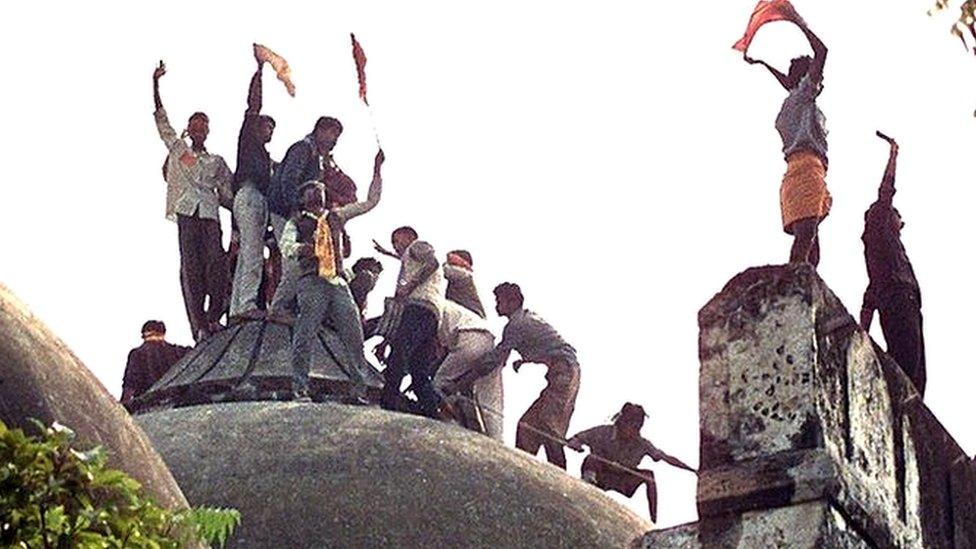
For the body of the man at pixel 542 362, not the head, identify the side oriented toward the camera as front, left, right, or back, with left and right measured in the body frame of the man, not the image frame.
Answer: left

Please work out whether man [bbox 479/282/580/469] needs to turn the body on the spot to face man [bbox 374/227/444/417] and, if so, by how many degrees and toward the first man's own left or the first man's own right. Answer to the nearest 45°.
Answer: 0° — they already face them

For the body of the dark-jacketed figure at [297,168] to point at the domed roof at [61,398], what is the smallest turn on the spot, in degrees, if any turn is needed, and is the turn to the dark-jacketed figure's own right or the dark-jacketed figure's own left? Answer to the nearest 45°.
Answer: approximately 90° to the dark-jacketed figure's own right

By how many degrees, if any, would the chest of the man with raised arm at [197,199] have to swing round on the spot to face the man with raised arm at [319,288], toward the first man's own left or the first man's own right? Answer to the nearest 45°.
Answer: approximately 45° to the first man's own left

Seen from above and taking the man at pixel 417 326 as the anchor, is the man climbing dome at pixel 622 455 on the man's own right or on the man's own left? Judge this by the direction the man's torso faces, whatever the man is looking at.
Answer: on the man's own left

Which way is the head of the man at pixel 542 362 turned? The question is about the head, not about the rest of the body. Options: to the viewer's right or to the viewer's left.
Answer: to the viewer's left

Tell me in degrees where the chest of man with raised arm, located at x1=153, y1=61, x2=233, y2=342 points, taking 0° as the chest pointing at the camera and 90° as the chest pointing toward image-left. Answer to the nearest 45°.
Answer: approximately 0°
